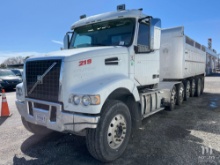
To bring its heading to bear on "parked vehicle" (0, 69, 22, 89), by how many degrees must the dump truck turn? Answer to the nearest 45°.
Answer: approximately 90° to its right

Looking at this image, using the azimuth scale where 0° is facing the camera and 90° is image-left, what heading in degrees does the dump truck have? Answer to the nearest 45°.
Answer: approximately 45°
